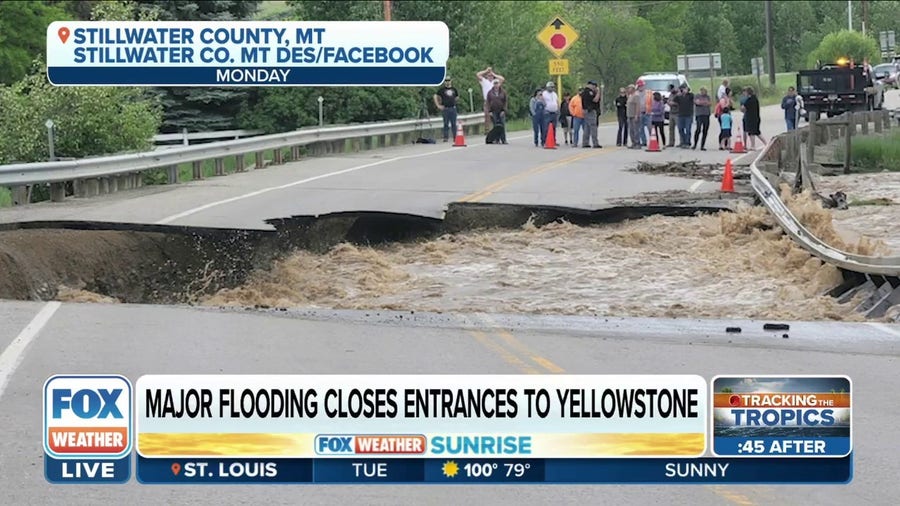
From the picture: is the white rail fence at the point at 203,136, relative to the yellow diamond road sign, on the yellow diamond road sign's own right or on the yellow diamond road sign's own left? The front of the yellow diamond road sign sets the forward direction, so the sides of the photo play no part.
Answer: on the yellow diamond road sign's own right

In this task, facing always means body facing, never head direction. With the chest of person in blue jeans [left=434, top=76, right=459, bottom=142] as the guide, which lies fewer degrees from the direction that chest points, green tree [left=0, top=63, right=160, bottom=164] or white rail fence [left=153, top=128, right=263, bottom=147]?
the green tree

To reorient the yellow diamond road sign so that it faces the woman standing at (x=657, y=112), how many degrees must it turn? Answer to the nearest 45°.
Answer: approximately 45° to its left

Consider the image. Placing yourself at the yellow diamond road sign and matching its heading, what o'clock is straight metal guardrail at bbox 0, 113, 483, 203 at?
The straight metal guardrail is roughly at 1 o'clock from the yellow diamond road sign.

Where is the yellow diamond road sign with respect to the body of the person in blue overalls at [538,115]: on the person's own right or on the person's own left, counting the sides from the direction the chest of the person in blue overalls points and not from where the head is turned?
on the person's own left

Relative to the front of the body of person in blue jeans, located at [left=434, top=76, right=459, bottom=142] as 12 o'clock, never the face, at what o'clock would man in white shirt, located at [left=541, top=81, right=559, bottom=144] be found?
The man in white shirt is roughly at 10 o'clock from the person in blue jeans.

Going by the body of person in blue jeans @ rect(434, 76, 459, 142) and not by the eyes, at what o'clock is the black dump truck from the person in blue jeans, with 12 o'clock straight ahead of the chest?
The black dump truck is roughly at 8 o'clock from the person in blue jeans.

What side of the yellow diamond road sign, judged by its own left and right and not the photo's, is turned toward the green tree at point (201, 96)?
right

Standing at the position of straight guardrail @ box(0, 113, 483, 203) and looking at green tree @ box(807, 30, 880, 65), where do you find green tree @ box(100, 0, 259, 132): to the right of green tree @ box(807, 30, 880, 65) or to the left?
left

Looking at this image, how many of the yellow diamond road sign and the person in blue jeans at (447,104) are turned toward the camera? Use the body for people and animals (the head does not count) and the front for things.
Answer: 2

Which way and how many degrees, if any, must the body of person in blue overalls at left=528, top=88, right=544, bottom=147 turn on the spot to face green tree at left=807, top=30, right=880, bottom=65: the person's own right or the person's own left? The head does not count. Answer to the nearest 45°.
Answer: approximately 90° to the person's own left
